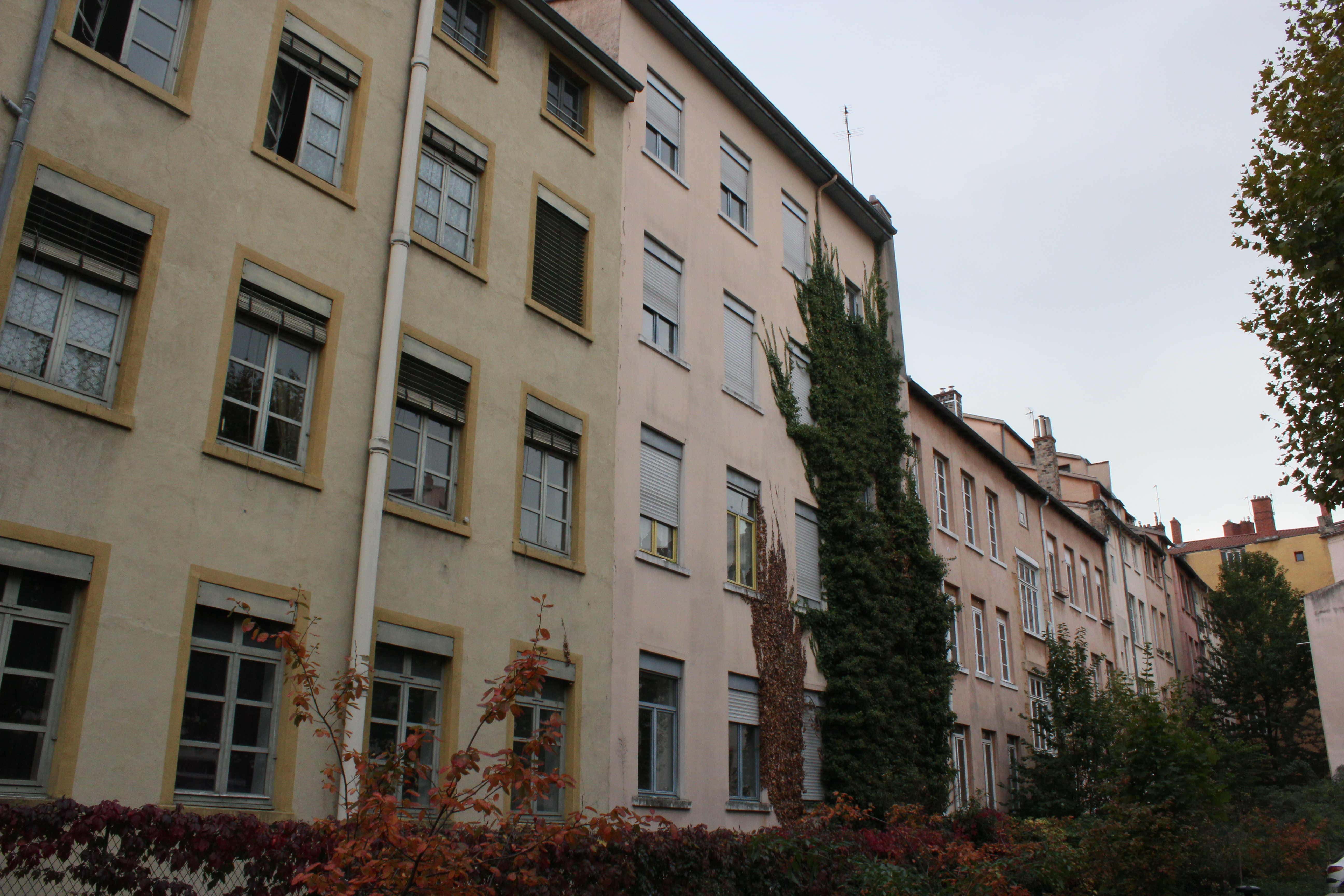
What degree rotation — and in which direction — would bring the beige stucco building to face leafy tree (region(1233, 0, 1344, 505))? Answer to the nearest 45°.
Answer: approximately 45° to its left

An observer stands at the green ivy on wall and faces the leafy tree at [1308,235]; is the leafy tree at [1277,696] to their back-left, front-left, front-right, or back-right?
back-left

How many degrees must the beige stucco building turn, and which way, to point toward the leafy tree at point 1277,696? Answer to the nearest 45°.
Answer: approximately 90° to its left

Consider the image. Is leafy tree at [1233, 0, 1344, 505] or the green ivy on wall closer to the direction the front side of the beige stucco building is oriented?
the leafy tree

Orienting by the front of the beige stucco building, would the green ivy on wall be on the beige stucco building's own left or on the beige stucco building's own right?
on the beige stucco building's own left

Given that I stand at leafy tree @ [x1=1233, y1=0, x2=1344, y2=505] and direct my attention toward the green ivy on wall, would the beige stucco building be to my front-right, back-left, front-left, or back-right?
front-left

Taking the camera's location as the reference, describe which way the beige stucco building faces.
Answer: facing the viewer and to the right of the viewer

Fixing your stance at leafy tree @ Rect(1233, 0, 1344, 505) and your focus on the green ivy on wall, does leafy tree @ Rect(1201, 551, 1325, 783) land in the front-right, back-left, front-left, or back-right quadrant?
front-right
